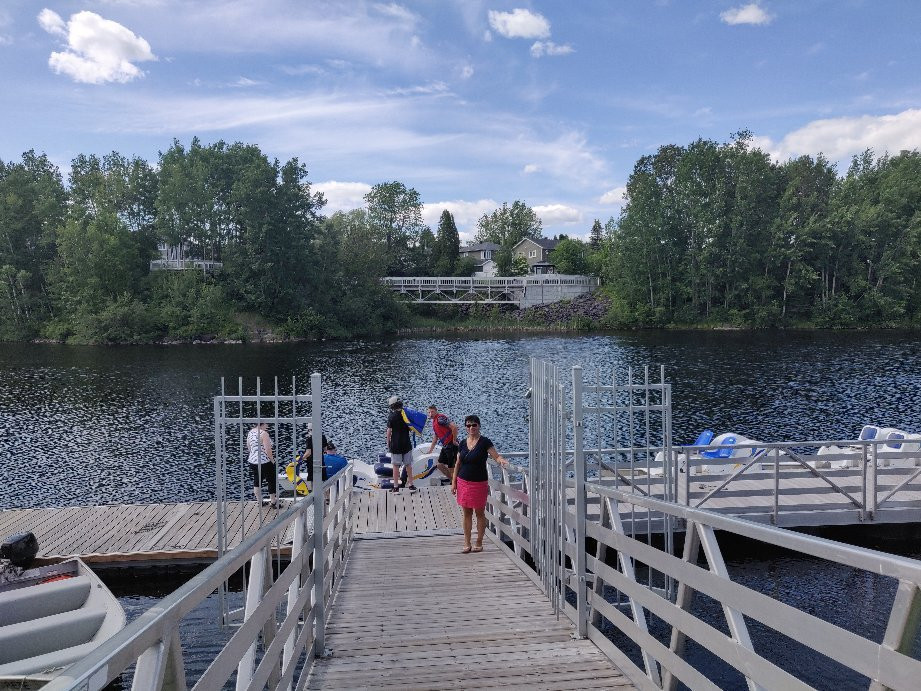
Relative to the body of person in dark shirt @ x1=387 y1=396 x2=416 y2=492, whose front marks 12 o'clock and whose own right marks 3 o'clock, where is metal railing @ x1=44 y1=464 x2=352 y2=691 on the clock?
The metal railing is roughly at 6 o'clock from the person in dark shirt.

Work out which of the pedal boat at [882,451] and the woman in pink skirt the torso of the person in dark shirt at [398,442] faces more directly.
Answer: the pedal boat

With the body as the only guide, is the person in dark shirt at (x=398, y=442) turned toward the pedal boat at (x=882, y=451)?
no

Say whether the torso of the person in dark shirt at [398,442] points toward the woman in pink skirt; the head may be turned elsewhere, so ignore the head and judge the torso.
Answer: no

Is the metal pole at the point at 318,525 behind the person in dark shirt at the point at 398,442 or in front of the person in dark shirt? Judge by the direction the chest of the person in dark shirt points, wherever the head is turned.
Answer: behind

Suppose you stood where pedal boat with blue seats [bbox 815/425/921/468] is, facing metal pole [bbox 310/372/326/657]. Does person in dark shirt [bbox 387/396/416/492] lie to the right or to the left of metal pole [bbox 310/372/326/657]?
right

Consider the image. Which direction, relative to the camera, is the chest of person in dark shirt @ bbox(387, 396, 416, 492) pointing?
away from the camera

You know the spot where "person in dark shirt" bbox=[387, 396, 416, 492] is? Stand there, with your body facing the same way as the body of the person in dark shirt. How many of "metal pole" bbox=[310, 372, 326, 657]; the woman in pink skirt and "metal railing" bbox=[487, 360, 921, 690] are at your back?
3

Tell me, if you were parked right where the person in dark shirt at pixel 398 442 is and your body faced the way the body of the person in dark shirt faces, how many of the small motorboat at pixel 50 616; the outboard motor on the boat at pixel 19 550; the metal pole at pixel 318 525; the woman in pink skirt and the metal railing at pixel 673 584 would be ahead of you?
0

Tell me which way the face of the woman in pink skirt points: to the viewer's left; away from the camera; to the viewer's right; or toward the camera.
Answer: toward the camera
